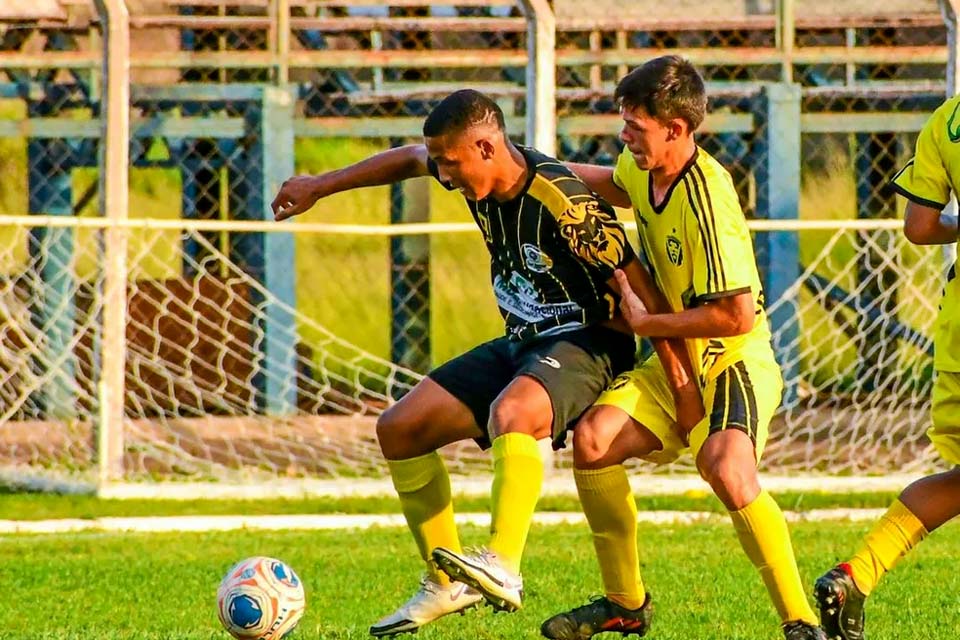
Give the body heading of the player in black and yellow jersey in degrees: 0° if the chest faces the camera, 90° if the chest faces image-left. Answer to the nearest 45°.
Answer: approximately 45°

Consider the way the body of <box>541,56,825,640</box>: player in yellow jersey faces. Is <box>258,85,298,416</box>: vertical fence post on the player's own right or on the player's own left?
on the player's own right

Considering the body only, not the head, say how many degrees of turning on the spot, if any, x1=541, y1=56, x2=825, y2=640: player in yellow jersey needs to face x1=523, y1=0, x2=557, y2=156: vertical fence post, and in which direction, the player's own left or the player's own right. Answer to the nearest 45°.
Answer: approximately 135° to the player's own right
